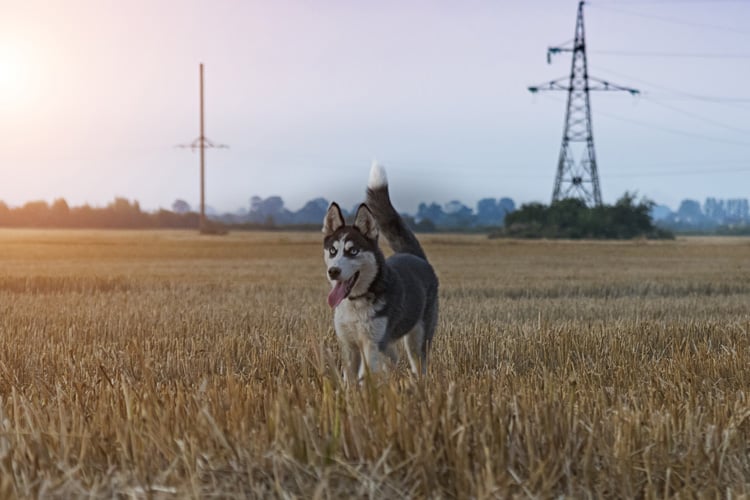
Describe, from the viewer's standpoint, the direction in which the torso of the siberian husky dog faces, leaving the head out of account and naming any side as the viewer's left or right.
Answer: facing the viewer and to the left of the viewer
